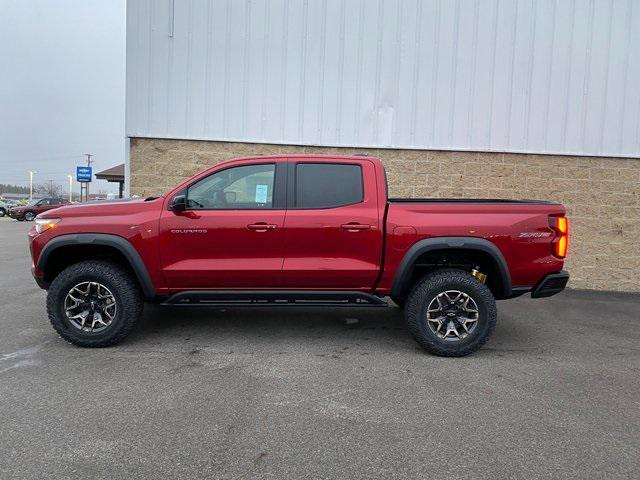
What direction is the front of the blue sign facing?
toward the camera

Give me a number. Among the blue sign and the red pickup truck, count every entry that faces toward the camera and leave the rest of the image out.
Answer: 1

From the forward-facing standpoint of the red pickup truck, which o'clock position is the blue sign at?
The blue sign is roughly at 2 o'clock from the red pickup truck.

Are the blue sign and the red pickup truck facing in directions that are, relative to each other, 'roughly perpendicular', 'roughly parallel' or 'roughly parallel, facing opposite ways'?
roughly perpendicular

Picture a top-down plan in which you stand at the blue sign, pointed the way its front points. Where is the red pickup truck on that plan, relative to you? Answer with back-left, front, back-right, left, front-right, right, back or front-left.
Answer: front

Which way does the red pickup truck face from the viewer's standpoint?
to the viewer's left
